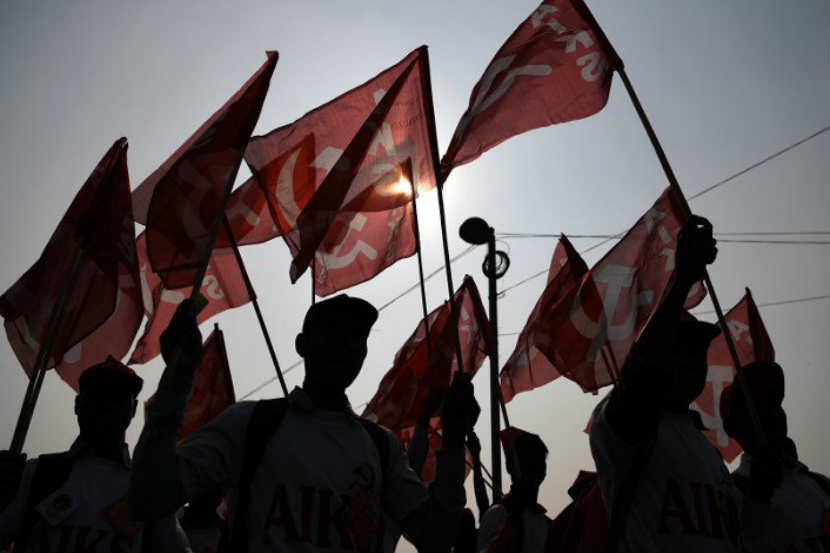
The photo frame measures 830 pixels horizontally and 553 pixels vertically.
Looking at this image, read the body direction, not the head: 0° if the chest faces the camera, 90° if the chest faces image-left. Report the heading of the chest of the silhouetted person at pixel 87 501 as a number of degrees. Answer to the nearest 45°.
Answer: approximately 315°

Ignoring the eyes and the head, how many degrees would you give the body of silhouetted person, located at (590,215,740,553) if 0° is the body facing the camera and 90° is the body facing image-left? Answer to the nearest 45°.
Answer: approximately 315°

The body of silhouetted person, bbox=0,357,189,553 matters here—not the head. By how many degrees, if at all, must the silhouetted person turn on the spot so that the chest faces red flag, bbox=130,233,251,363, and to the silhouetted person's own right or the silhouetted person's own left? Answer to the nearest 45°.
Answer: approximately 135° to the silhouetted person's own left

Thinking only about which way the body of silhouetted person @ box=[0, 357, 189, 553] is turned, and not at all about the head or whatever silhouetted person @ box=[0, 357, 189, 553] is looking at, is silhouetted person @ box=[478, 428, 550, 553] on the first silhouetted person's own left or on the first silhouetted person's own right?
on the first silhouetted person's own left

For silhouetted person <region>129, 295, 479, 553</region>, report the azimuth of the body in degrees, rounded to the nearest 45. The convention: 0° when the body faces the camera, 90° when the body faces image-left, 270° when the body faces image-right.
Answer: approximately 315°

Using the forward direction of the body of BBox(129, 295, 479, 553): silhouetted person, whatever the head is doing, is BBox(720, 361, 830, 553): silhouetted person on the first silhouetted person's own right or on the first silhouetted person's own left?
on the first silhouetted person's own left

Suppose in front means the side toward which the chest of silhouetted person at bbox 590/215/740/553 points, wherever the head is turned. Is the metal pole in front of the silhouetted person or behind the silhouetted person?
behind

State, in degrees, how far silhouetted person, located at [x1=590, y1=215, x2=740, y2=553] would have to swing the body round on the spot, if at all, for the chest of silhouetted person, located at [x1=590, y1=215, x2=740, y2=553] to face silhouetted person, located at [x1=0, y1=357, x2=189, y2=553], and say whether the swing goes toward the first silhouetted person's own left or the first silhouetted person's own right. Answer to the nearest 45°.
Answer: approximately 135° to the first silhouetted person's own right
